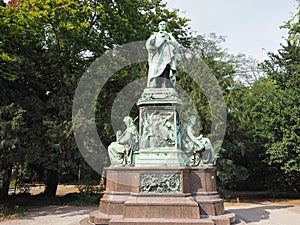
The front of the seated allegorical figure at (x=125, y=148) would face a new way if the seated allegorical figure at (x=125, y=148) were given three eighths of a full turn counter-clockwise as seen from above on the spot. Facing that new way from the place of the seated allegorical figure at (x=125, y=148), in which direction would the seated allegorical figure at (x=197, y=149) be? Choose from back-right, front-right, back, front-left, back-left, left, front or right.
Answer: front-left

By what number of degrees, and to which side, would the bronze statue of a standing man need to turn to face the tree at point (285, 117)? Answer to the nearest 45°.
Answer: approximately 135° to its left

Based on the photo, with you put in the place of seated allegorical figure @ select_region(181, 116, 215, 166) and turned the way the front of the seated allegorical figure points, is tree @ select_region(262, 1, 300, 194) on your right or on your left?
on your left

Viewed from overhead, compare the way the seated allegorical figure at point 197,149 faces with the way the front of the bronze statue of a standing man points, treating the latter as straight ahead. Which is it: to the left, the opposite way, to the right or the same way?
to the left

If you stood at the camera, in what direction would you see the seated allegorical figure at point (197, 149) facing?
facing to the right of the viewer

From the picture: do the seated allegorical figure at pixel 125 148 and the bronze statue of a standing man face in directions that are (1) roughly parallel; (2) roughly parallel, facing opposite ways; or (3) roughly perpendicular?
roughly perpendicular

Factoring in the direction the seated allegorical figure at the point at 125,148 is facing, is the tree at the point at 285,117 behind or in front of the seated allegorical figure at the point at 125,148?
behind

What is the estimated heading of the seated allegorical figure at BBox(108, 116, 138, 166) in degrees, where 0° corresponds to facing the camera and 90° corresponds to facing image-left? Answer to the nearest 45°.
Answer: approximately 90°
